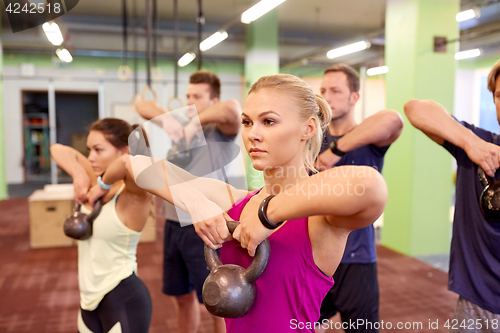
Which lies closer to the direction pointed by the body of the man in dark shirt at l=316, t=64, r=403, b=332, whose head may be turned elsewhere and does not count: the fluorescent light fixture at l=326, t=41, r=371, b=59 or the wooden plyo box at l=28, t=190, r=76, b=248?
the wooden plyo box

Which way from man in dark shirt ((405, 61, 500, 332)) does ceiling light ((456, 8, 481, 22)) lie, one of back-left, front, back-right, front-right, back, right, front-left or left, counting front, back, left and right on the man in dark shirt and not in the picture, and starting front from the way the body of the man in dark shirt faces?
back

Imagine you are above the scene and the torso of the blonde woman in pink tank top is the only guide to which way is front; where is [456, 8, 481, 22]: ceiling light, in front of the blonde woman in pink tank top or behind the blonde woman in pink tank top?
behind

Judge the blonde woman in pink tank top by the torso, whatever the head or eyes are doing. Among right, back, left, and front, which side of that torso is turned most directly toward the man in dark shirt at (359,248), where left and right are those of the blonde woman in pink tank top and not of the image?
back

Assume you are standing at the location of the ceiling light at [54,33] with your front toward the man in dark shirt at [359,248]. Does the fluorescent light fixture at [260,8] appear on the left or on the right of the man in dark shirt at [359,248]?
left

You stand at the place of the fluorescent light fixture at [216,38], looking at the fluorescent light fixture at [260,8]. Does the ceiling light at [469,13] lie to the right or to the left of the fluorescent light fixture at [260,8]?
left

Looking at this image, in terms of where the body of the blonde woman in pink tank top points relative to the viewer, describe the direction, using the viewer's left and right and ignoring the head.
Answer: facing the viewer and to the left of the viewer

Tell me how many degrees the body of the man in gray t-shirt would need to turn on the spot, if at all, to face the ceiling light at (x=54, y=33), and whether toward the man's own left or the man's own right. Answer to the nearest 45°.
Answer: approximately 90° to the man's own right

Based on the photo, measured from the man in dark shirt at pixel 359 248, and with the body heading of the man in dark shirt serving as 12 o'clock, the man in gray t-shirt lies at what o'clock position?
The man in gray t-shirt is roughly at 2 o'clock from the man in dark shirt.

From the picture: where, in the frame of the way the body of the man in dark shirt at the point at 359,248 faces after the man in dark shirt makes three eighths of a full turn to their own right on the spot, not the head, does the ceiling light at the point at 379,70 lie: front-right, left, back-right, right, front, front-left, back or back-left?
front

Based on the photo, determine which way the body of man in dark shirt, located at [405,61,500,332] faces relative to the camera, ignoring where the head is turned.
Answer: toward the camera
